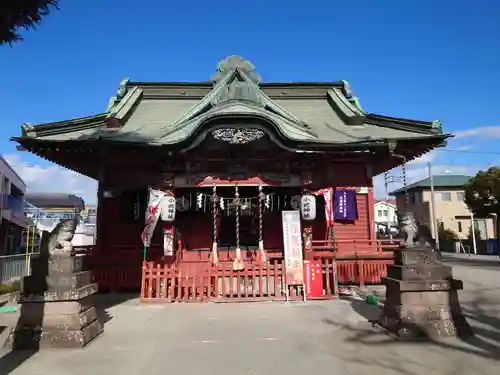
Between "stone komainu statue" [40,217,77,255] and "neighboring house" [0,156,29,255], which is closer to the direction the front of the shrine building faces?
the stone komainu statue

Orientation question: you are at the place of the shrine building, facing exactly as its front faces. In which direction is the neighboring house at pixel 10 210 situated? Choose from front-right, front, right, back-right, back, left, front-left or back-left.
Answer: back-right

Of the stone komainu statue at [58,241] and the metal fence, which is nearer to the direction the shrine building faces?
the stone komainu statue

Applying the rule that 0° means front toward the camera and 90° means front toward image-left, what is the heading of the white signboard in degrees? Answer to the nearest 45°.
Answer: approximately 0°

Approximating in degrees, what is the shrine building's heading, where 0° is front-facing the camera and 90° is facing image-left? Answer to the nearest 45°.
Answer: approximately 0°

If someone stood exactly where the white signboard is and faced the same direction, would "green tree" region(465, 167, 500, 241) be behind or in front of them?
behind

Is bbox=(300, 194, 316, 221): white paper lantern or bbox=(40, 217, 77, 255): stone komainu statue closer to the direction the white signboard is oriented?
the stone komainu statue

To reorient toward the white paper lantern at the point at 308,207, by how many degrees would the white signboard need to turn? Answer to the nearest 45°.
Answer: approximately 180°

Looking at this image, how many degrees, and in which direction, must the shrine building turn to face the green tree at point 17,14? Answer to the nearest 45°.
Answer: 0° — it already faces it
